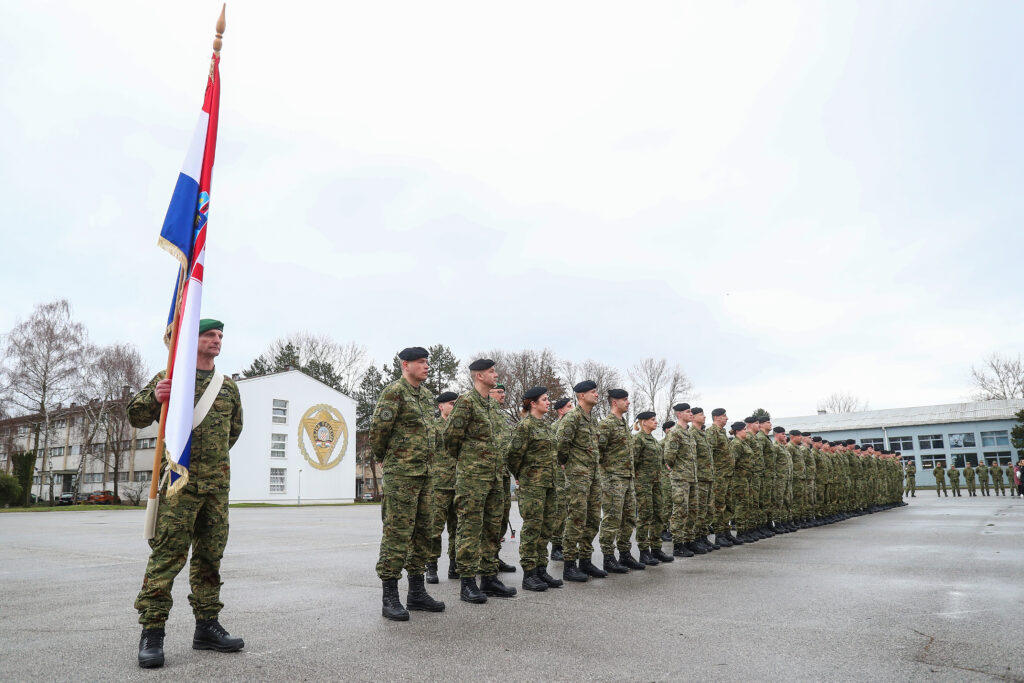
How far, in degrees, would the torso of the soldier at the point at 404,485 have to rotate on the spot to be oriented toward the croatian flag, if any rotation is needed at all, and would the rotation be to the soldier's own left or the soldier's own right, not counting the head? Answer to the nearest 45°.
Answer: approximately 90° to the soldier's own right

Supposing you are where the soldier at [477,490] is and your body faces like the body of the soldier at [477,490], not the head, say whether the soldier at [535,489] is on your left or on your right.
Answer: on your left

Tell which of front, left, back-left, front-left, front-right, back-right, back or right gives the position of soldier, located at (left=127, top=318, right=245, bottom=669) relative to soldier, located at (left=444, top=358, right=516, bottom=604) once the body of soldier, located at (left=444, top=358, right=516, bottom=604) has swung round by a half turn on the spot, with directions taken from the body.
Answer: left

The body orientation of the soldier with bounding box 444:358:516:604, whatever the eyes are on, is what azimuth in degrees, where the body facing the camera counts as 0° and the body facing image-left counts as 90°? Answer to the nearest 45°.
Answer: approximately 315°

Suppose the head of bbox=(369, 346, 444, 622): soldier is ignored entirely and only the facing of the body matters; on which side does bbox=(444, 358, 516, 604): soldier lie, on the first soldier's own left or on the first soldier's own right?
on the first soldier's own left

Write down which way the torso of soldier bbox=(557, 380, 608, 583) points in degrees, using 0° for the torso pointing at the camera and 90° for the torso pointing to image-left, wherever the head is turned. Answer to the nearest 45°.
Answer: approximately 315°
